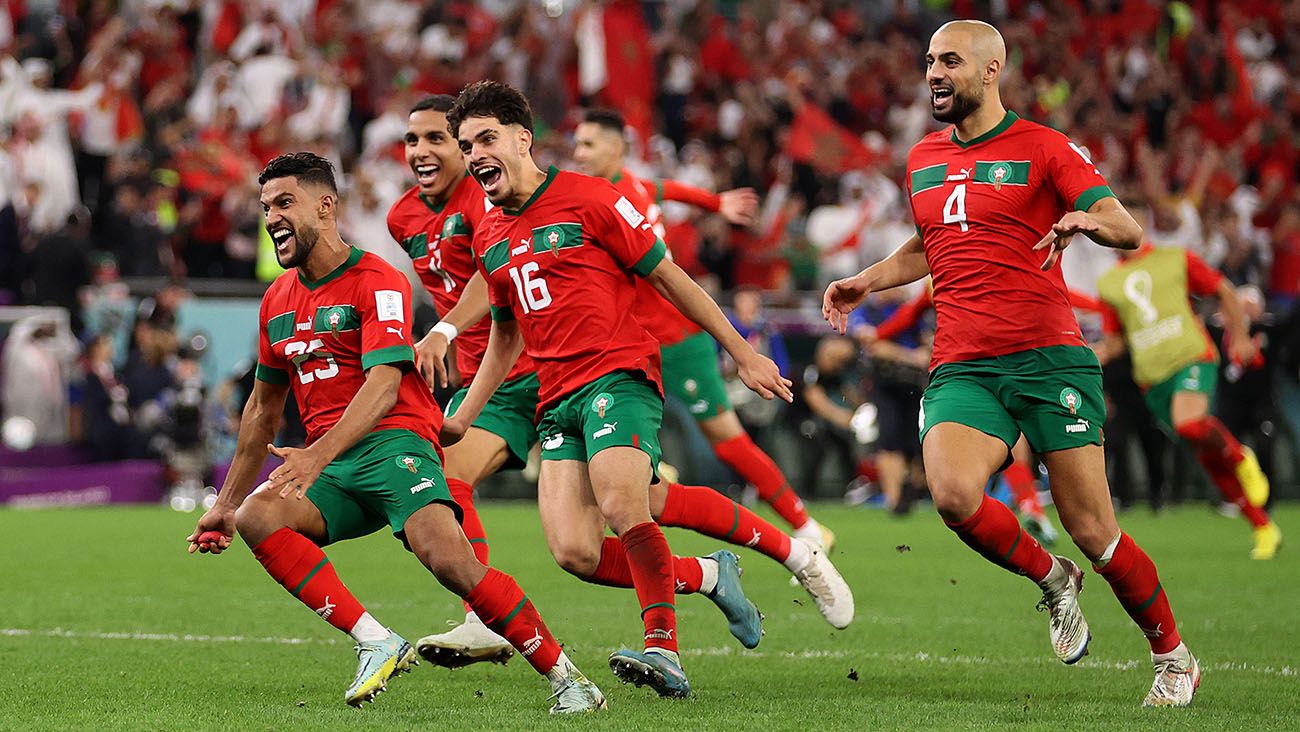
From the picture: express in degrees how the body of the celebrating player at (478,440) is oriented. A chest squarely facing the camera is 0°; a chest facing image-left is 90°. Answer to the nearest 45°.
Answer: approximately 45°

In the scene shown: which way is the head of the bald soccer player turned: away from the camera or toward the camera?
toward the camera

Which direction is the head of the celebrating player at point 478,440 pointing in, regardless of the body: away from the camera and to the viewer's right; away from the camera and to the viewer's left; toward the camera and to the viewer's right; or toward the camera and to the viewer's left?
toward the camera and to the viewer's left

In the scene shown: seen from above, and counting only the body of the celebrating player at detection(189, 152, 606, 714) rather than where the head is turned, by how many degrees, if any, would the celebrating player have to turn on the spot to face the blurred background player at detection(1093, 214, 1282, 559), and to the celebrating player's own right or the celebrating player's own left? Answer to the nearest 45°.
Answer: approximately 180°

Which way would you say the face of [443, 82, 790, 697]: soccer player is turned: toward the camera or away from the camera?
toward the camera

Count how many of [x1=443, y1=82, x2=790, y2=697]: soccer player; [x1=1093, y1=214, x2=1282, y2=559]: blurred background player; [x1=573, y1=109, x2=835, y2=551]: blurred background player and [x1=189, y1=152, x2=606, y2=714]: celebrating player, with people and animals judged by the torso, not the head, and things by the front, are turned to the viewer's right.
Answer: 0
